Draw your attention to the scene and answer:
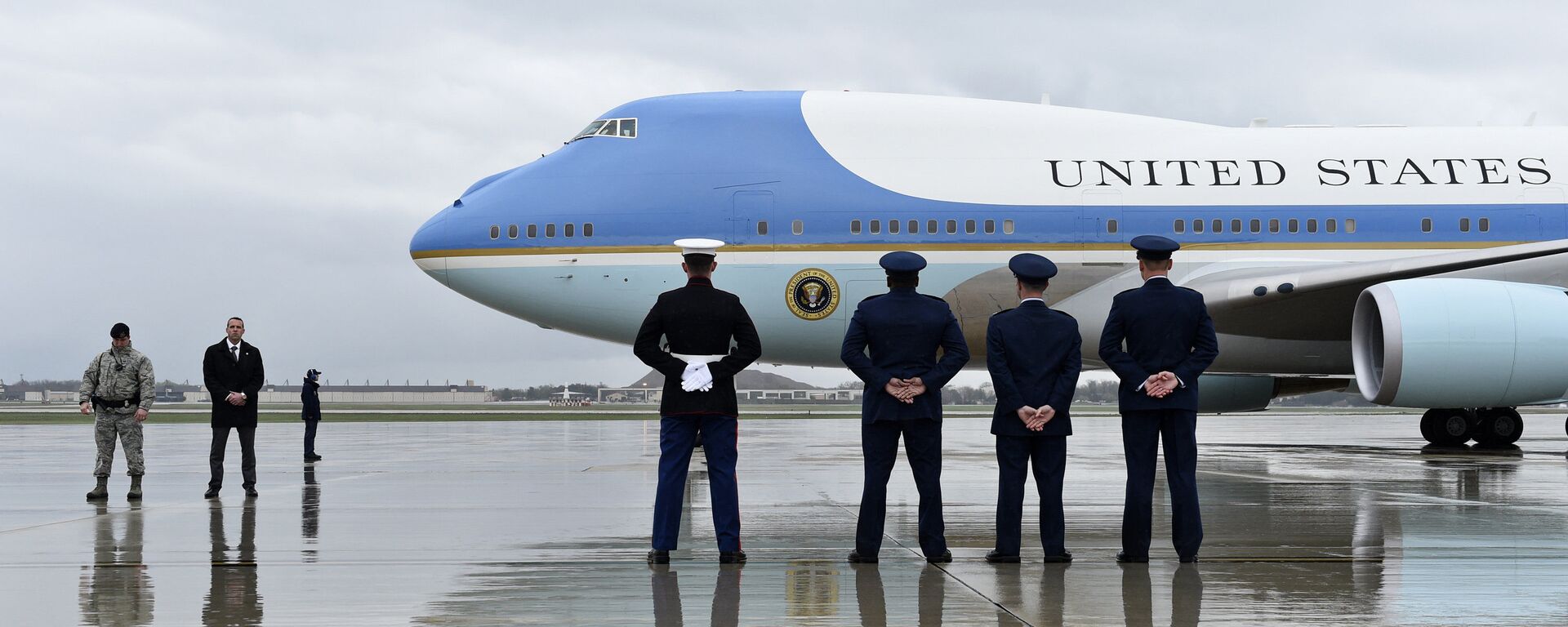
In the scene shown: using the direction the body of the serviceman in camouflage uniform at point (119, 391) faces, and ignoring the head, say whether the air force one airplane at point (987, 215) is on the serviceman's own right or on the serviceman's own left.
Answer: on the serviceman's own left

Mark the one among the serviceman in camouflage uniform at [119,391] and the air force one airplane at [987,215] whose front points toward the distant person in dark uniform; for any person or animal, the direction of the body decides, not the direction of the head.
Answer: the air force one airplane

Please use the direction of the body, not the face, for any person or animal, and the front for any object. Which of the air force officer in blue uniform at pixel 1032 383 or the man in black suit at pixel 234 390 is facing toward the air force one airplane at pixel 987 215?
the air force officer in blue uniform

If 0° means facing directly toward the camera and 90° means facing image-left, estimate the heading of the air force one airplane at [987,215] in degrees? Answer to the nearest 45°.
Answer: approximately 90°

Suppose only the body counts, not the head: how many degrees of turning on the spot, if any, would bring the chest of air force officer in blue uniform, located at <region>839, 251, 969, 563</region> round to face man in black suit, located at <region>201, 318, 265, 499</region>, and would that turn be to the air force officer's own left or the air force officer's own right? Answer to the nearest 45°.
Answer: approximately 45° to the air force officer's own left

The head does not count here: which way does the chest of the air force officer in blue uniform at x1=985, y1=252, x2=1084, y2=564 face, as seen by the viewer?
away from the camera

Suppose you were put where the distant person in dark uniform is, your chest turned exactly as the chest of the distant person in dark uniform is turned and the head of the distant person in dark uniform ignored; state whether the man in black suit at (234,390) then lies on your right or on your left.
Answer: on your right

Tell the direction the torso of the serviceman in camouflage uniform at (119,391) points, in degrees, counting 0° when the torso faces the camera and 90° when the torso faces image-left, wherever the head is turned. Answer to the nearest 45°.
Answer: approximately 0°

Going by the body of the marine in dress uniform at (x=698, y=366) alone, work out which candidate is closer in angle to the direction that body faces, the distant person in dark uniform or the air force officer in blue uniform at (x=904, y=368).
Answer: the distant person in dark uniform

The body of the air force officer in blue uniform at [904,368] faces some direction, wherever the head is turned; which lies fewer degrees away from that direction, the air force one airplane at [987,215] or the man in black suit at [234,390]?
the air force one airplane

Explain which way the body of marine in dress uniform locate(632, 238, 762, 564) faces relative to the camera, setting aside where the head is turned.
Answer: away from the camera

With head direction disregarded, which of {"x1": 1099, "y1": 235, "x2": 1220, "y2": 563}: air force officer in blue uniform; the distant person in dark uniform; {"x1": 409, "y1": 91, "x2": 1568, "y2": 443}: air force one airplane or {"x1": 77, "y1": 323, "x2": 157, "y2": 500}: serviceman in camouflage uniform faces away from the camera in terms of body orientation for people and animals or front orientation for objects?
the air force officer in blue uniform

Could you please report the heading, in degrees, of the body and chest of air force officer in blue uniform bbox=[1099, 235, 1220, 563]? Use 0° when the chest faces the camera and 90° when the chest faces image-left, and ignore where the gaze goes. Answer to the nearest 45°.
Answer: approximately 180°

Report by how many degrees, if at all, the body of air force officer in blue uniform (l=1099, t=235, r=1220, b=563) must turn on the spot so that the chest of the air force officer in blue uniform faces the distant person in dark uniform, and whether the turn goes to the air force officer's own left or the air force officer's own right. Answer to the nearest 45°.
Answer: approximately 45° to the air force officer's own left
